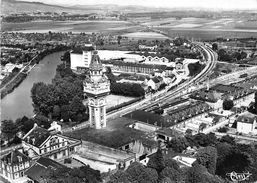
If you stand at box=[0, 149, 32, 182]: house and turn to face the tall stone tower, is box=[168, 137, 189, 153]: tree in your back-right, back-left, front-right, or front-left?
front-right

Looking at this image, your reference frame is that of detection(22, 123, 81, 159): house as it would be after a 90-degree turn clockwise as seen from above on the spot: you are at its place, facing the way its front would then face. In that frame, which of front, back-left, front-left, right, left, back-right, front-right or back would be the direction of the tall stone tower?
back

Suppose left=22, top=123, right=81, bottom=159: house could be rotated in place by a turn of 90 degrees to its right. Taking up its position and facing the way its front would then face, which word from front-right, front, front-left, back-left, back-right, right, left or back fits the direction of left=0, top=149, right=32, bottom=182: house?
front

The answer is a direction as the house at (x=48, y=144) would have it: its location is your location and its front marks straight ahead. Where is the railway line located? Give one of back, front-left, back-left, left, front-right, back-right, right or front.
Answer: left

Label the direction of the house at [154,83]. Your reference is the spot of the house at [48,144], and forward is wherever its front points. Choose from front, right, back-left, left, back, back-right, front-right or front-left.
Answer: left

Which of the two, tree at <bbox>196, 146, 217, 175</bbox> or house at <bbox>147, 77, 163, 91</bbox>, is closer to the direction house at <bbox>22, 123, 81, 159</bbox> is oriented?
the tree

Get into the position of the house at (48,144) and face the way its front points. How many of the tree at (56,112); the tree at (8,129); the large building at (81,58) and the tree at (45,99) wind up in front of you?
0

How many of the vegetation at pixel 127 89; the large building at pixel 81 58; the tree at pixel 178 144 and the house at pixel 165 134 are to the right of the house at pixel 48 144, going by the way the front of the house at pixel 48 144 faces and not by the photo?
0

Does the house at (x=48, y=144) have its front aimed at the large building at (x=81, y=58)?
no

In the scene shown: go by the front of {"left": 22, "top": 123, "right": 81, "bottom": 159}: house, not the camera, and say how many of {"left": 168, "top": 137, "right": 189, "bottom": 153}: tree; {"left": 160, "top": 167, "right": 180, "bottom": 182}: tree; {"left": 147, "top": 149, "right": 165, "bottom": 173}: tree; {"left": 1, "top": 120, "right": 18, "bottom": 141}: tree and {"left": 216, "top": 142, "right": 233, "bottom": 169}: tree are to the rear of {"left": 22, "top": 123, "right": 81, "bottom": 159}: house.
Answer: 1

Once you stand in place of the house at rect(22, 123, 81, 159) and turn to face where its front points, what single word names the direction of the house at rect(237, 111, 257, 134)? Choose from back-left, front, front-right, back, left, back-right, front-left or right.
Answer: front-left

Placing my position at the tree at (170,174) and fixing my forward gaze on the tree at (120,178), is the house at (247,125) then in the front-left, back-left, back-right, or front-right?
back-right

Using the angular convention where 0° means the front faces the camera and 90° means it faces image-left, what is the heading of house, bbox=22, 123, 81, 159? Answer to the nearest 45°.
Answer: approximately 315°

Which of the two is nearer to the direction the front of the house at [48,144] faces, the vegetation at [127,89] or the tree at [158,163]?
the tree

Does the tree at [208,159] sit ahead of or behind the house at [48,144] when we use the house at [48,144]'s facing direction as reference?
ahead

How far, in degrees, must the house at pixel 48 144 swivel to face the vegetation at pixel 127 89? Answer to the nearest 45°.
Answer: approximately 90° to its left
